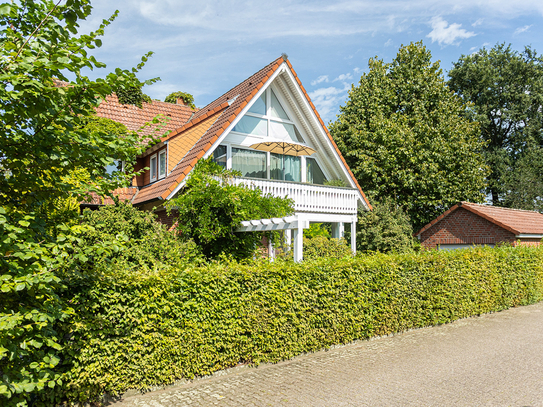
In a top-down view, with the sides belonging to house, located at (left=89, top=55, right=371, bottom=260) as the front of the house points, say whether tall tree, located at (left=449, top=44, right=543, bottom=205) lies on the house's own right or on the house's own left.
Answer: on the house's own left

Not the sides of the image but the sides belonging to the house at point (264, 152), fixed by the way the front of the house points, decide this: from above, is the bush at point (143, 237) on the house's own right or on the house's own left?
on the house's own right

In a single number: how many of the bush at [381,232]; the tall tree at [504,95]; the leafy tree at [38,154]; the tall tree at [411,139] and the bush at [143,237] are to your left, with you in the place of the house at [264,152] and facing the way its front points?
3

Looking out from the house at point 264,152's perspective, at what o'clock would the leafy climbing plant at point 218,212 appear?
The leafy climbing plant is roughly at 2 o'clock from the house.

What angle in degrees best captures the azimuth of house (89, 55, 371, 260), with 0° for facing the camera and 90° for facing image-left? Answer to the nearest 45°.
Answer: approximately 315°

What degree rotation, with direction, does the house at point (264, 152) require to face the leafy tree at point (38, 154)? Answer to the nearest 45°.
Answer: approximately 45° to its right

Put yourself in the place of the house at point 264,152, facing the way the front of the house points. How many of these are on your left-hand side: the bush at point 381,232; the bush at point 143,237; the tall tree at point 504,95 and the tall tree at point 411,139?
3
